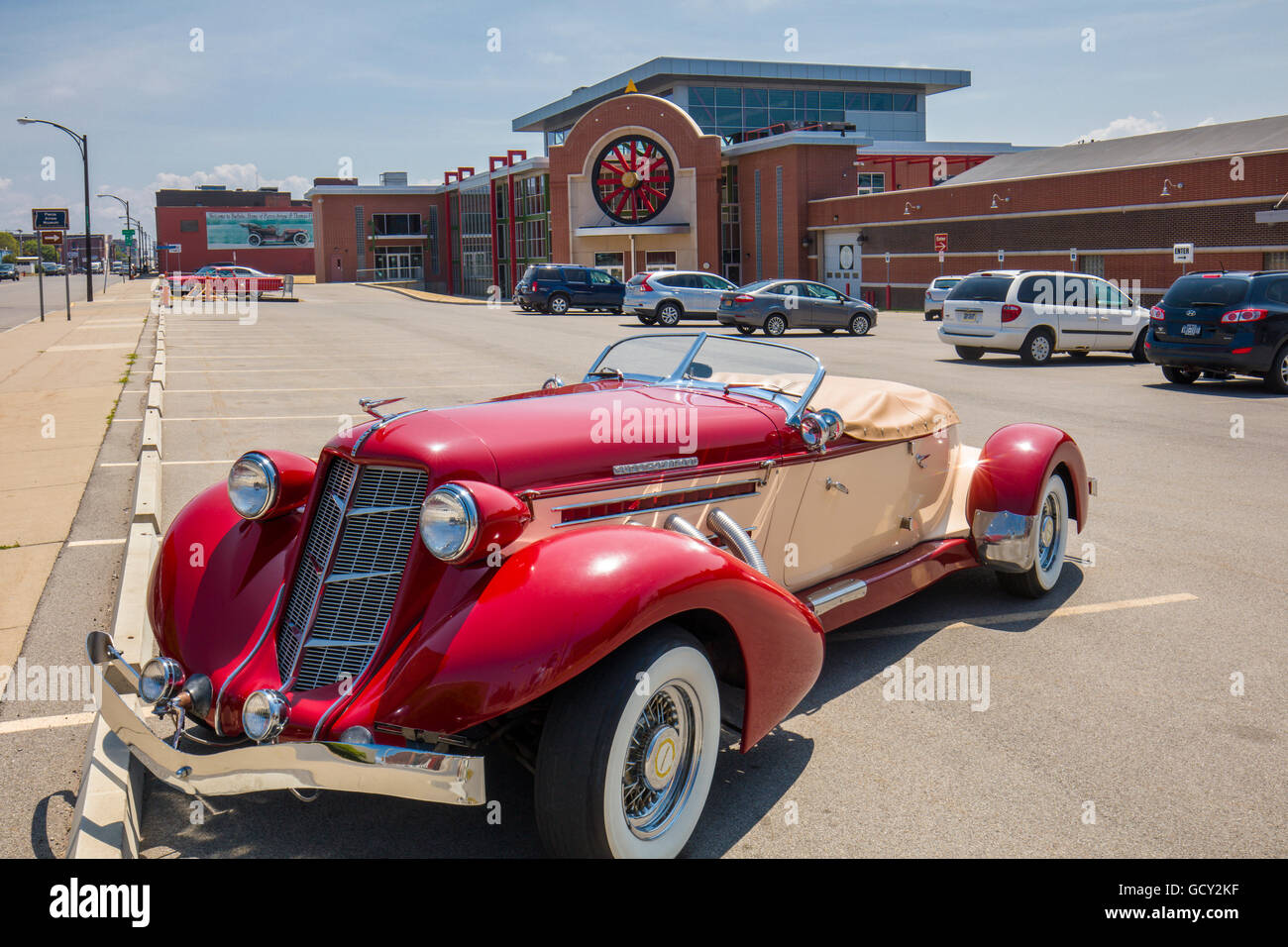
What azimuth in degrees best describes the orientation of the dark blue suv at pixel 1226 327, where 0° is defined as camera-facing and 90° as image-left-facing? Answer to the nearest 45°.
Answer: approximately 225°

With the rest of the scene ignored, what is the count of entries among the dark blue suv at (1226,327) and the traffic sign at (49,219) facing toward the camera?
1

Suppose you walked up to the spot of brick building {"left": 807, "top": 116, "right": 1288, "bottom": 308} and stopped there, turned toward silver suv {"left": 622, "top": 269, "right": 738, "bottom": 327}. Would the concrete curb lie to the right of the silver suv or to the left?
left

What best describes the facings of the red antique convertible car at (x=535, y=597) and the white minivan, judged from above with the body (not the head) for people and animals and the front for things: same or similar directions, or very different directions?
very different directions

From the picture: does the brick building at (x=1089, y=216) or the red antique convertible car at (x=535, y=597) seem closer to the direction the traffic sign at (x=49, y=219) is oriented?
the red antique convertible car

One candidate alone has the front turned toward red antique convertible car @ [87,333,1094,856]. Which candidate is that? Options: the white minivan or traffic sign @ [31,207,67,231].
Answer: the traffic sign

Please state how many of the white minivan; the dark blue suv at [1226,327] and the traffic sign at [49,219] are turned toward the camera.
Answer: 1

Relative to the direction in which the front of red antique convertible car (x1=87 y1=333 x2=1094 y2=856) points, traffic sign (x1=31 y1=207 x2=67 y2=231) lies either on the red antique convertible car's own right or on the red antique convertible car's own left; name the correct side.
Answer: on the red antique convertible car's own right

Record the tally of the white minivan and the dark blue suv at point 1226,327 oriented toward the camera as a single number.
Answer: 0
